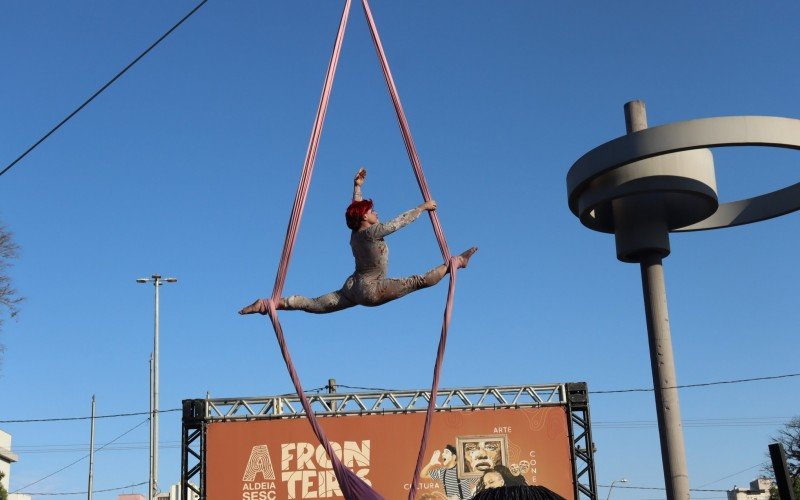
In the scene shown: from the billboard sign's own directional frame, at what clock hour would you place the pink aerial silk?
The pink aerial silk is roughly at 12 o'clock from the billboard sign.

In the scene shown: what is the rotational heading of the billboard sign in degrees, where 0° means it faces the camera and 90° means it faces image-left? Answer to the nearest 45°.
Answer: approximately 0°

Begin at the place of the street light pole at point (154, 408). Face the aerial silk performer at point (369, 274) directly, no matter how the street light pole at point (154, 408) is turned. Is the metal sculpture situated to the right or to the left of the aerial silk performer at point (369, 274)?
left

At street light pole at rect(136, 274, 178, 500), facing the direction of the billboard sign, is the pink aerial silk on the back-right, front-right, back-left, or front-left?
front-right

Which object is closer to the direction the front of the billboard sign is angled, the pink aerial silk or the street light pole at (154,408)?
the pink aerial silk

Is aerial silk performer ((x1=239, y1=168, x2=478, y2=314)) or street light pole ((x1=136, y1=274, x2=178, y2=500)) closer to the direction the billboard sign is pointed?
the aerial silk performer

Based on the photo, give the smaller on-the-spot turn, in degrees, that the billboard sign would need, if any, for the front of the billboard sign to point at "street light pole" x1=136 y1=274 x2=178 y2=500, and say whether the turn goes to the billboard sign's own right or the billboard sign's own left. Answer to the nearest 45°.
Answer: approximately 135° to the billboard sign's own right

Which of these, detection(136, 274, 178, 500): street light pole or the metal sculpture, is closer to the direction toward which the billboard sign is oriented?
the metal sculpture

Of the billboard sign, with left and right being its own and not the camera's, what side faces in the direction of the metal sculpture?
left

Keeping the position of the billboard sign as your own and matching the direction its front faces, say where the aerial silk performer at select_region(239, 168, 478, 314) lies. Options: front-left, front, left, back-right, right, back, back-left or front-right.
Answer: front
